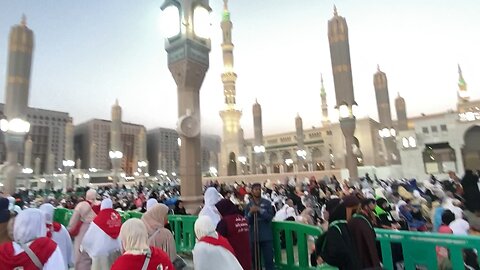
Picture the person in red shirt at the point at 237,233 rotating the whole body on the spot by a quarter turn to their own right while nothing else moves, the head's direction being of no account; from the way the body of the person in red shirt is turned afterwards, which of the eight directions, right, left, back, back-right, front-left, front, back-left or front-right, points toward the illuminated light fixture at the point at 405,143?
front

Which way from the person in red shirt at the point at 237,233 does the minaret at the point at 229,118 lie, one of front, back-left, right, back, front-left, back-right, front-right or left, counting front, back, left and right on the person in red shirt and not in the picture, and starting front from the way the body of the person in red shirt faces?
front-right

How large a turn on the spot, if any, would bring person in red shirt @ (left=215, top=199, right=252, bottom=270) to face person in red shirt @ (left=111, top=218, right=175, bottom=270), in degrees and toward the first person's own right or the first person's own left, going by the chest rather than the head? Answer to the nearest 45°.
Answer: approximately 90° to the first person's own left

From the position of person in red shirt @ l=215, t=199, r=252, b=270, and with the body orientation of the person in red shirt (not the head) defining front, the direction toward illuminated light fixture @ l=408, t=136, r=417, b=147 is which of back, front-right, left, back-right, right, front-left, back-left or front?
right

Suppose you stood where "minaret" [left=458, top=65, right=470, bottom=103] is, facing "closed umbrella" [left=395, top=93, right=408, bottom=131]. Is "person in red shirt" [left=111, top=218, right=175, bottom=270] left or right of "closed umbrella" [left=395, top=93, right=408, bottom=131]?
left

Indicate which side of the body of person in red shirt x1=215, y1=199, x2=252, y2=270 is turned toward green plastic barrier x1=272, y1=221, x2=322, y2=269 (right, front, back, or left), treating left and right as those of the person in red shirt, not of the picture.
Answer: right

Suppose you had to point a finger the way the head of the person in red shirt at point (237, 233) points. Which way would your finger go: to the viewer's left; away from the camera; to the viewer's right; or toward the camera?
away from the camera

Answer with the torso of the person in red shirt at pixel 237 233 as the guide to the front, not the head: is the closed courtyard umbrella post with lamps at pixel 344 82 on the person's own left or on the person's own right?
on the person's own right

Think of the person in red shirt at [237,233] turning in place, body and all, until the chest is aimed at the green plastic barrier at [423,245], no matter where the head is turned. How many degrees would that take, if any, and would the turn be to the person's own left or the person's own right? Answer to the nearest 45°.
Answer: approximately 135° to the person's own right

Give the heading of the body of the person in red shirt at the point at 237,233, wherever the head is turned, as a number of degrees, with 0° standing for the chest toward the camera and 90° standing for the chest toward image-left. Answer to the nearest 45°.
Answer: approximately 135°

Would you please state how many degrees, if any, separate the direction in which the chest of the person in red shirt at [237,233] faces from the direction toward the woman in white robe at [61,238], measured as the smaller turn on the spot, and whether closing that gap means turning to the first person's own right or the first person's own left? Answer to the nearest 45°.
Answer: approximately 45° to the first person's own left
